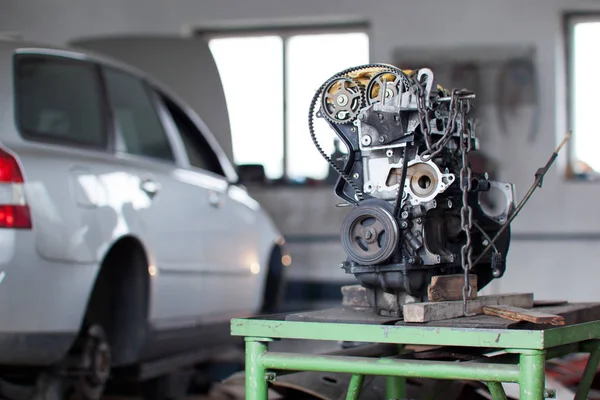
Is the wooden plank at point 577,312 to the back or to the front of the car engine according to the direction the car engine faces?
to the back

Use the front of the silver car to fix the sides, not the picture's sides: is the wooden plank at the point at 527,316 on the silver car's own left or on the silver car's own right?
on the silver car's own right

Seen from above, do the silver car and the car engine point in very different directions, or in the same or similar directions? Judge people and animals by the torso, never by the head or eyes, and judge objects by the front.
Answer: very different directions

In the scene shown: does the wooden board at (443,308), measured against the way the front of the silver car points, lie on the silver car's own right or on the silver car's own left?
on the silver car's own right

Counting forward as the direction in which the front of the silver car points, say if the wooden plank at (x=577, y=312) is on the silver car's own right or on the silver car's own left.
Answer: on the silver car's own right

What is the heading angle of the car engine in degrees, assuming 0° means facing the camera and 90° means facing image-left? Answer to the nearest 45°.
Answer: approximately 45°

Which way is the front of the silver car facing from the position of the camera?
facing away from the viewer and to the right of the viewer

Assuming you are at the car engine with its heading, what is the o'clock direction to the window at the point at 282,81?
The window is roughly at 4 o'clock from the car engine.
